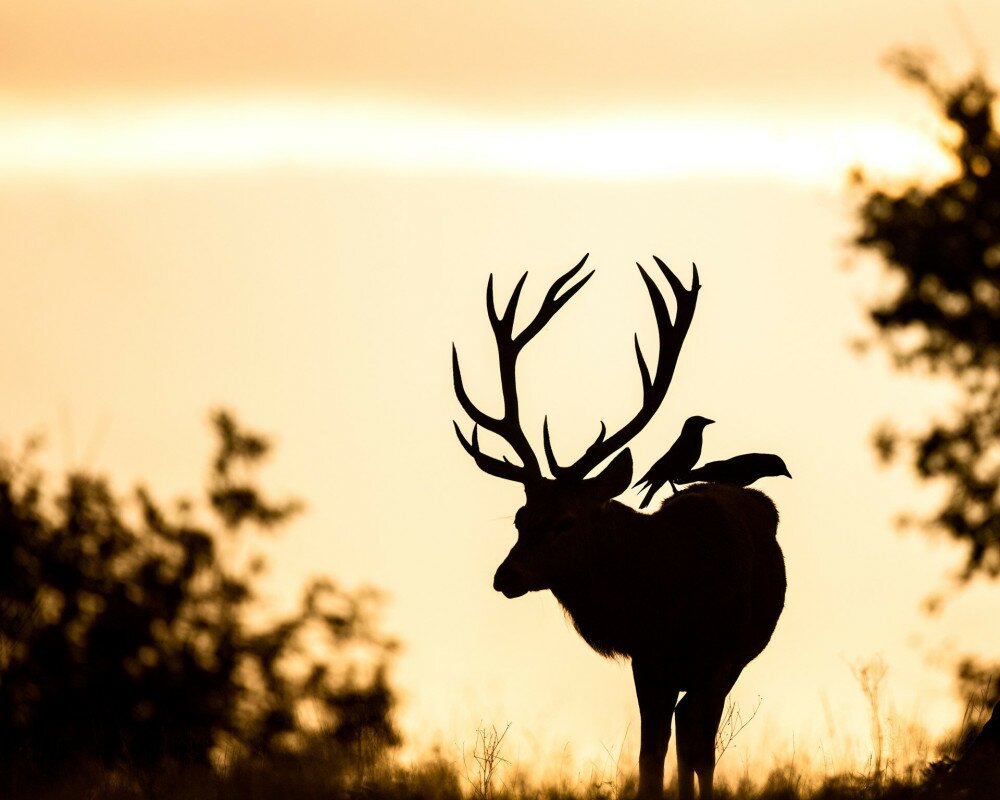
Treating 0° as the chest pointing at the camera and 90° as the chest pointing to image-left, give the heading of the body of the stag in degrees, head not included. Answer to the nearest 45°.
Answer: approximately 45°

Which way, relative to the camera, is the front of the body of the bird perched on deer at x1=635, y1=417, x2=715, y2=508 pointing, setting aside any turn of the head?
to the viewer's right

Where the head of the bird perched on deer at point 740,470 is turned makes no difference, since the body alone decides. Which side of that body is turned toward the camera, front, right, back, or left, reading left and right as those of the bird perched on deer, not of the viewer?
right

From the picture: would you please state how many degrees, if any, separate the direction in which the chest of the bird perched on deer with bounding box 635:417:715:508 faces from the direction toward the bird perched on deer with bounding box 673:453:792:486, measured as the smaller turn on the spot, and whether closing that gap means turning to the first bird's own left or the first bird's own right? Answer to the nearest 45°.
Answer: approximately 45° to the first bird's own left

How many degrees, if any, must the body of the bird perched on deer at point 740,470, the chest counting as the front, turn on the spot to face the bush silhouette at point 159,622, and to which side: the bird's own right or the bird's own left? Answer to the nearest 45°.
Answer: approximately 135° to the bird's own left
